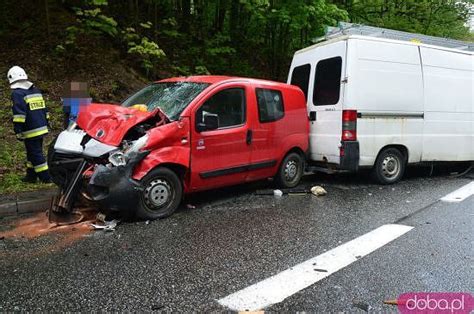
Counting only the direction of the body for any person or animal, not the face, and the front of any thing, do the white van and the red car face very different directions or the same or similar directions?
very different directions

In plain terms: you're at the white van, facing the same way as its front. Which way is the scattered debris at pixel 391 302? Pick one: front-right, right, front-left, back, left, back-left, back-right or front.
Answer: back-right

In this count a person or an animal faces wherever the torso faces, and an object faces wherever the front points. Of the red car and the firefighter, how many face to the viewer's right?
0

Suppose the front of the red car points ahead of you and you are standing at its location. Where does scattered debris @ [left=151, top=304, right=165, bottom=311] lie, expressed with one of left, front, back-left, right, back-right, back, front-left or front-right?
front-left

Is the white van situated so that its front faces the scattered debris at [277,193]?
no

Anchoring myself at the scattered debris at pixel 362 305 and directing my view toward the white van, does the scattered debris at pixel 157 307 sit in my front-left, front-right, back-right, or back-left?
back-left

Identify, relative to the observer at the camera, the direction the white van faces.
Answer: facing away from the viewer and to the right of the viewer

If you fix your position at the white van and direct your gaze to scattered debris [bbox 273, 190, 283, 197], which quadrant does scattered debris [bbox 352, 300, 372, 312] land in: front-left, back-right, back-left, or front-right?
front-left

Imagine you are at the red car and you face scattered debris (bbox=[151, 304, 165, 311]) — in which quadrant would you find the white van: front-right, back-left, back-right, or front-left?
back-left

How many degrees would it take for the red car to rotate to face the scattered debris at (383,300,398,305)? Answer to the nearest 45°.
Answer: approximately 90° to its left

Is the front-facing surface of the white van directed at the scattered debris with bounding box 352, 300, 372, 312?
no

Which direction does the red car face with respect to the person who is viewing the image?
facing the viewer and to the left of the viewer

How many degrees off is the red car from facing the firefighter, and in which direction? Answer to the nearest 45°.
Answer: approximately 90° to its right

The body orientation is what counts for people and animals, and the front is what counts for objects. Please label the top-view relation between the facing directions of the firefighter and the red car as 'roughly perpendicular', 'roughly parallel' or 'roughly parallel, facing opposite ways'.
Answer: roughly perpendicular
